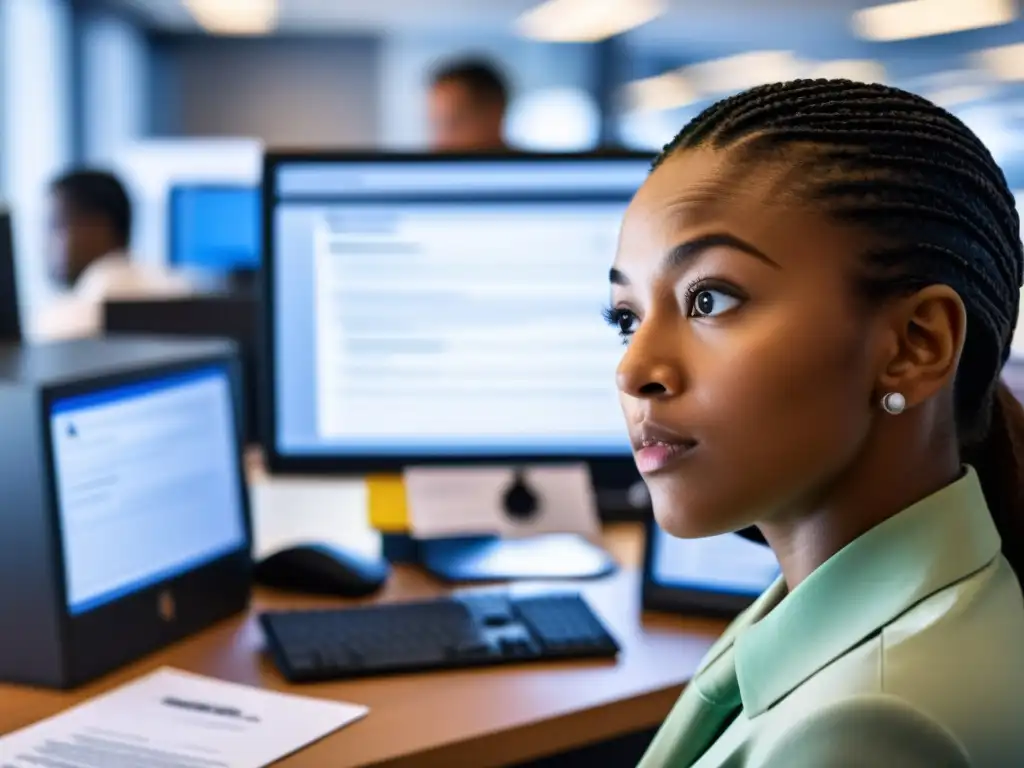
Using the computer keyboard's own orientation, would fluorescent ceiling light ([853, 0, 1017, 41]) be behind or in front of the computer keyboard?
behind

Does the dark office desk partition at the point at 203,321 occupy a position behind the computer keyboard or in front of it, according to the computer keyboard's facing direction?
behind

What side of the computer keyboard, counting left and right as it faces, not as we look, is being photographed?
front

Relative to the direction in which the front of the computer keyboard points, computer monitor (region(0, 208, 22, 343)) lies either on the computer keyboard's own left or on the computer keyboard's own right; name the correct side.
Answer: on the computer keyboard's own right
